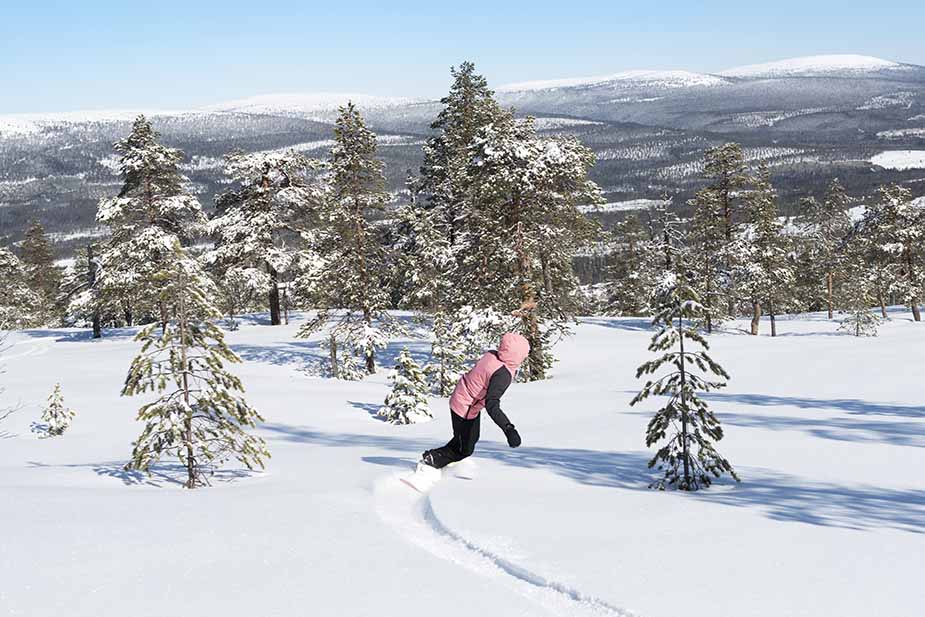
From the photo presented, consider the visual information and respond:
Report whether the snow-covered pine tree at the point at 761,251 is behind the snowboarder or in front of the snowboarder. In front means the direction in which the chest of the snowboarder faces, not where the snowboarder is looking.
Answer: in front

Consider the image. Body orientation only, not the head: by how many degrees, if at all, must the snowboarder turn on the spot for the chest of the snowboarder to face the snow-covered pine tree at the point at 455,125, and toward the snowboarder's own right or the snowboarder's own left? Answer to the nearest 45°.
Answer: approximately 45° to the snowboarder's own left

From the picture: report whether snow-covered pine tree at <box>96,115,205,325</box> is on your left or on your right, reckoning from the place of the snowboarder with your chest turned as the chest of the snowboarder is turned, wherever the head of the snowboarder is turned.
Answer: on your left

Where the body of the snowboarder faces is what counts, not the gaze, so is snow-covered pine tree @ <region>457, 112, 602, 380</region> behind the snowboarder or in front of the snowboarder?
in front

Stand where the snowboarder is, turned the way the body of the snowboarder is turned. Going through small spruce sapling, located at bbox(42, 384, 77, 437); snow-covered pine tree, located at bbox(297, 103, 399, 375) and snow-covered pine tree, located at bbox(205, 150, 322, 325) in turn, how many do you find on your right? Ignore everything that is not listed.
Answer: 0

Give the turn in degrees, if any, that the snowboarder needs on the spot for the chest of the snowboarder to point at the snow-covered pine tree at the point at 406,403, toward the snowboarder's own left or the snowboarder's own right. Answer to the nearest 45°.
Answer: approximately 45° to the snowboarder's own left

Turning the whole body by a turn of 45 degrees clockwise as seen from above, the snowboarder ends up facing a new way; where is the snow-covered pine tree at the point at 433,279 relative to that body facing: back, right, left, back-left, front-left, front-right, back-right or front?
left

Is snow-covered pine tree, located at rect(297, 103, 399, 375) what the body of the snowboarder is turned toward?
no

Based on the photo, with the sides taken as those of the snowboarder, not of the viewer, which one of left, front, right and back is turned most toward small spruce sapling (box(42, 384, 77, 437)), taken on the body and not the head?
left

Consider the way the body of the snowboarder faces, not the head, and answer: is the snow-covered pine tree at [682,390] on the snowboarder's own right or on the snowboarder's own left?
on the snowboarder's own right

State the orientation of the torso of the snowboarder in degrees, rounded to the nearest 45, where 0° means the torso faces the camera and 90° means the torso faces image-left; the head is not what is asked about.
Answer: approximately 225°
